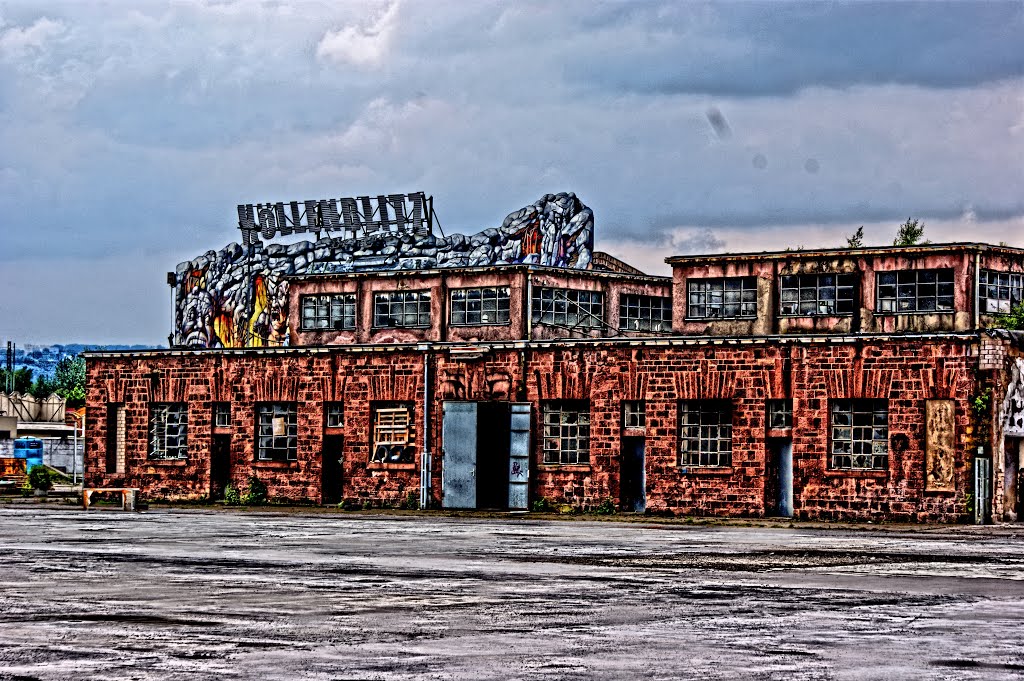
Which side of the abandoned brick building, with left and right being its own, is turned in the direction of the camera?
front
